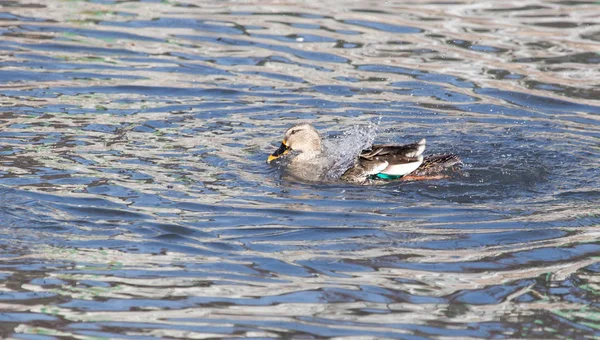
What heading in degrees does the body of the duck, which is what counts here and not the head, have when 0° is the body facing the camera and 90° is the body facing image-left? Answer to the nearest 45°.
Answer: approximately 90°
